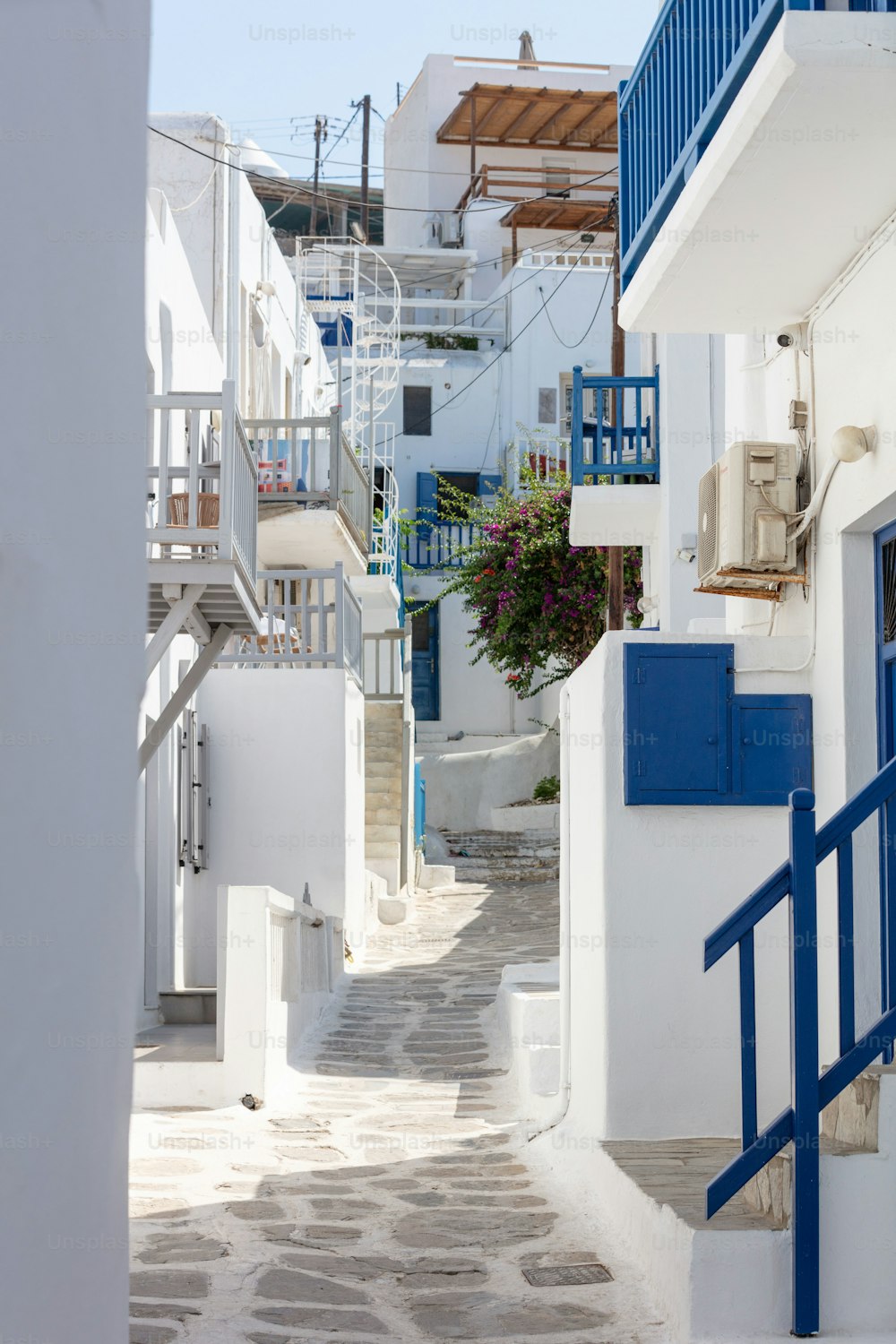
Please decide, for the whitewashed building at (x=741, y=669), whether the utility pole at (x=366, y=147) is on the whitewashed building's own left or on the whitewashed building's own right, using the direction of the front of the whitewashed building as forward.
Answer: on the whitewashed building's own right

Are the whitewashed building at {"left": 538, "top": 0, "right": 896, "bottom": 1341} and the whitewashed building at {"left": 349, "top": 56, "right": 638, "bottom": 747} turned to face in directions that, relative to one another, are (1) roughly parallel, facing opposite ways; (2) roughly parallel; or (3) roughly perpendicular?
roughly perpendicular

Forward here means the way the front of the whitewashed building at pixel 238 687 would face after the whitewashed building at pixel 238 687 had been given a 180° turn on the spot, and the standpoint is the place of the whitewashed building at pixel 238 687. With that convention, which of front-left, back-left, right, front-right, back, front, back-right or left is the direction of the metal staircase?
right

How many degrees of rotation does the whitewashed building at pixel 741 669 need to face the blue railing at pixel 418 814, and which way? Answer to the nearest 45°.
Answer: approximately 90° to its right

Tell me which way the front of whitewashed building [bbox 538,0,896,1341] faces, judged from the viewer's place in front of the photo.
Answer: facing to the left of the viewer

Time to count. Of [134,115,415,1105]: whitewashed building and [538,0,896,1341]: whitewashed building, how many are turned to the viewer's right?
1

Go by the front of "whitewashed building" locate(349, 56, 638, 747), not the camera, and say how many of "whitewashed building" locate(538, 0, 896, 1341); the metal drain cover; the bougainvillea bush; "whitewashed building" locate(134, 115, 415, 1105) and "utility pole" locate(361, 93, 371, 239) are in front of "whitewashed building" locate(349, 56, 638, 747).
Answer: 4

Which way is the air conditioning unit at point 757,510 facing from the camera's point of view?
to the viewer's left

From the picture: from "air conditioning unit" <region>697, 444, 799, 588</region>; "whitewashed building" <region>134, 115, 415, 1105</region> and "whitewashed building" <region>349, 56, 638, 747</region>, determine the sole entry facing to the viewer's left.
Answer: the air conditioning unit

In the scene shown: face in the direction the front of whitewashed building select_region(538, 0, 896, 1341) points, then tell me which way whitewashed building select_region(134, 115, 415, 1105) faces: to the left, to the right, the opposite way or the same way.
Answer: the opposite way

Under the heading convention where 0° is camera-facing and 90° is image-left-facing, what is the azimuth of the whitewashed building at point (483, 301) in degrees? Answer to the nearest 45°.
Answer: approximately 0°

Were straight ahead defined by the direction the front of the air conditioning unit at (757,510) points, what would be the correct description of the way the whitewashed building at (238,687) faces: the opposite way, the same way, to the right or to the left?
the opposite way

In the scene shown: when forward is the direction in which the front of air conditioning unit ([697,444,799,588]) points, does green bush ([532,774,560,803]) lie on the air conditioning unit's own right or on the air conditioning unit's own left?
on the air conditioning unit's own right

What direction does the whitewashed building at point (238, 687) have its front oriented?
to the viewer's right
